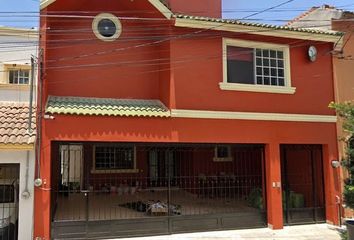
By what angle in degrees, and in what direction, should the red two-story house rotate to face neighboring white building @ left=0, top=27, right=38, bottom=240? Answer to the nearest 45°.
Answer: approximately 45° to its right

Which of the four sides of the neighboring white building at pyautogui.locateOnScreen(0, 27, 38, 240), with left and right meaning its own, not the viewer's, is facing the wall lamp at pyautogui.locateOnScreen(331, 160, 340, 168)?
left

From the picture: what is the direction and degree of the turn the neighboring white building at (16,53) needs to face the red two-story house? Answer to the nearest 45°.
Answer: approximately 45° to its left

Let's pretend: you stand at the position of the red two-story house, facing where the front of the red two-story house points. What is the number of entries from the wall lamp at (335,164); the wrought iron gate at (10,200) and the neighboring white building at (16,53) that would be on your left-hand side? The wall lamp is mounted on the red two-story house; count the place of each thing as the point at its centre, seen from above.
1

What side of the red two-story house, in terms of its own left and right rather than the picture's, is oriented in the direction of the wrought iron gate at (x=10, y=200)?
right

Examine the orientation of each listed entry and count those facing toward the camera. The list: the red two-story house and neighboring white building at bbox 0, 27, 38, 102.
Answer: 2

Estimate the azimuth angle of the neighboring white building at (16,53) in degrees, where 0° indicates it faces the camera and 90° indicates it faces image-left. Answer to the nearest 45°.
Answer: approximately 0°
